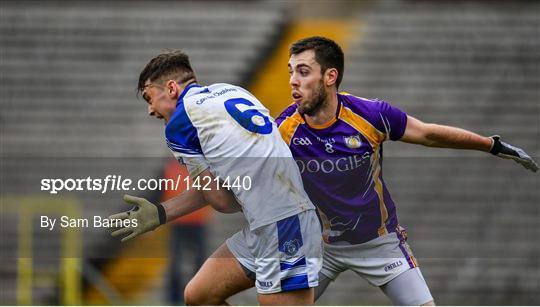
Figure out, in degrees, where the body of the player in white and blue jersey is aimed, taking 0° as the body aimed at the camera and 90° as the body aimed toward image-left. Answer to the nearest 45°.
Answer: approximately 90°

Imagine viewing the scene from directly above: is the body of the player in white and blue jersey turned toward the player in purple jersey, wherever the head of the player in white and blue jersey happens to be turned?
no

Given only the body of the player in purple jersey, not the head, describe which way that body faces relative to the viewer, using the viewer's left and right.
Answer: facing the viewer and to the left of the viewer

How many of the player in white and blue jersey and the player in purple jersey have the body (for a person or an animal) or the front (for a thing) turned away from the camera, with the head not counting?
0

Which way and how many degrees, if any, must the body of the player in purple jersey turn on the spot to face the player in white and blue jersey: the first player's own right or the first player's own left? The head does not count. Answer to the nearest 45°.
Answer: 0° — they already face them

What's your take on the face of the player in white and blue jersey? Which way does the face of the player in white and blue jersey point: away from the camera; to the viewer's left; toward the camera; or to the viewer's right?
to the viewer's left
